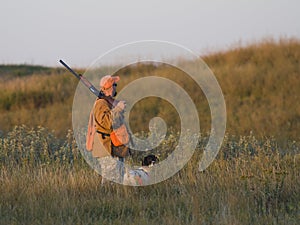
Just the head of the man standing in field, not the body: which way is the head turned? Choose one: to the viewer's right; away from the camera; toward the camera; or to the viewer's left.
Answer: to the viewer's right

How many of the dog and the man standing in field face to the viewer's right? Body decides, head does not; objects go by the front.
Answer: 2

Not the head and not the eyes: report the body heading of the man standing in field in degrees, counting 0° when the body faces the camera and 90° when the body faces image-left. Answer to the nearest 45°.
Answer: approximately 270°

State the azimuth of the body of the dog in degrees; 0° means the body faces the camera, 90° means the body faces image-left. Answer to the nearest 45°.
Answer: approximately 270°
